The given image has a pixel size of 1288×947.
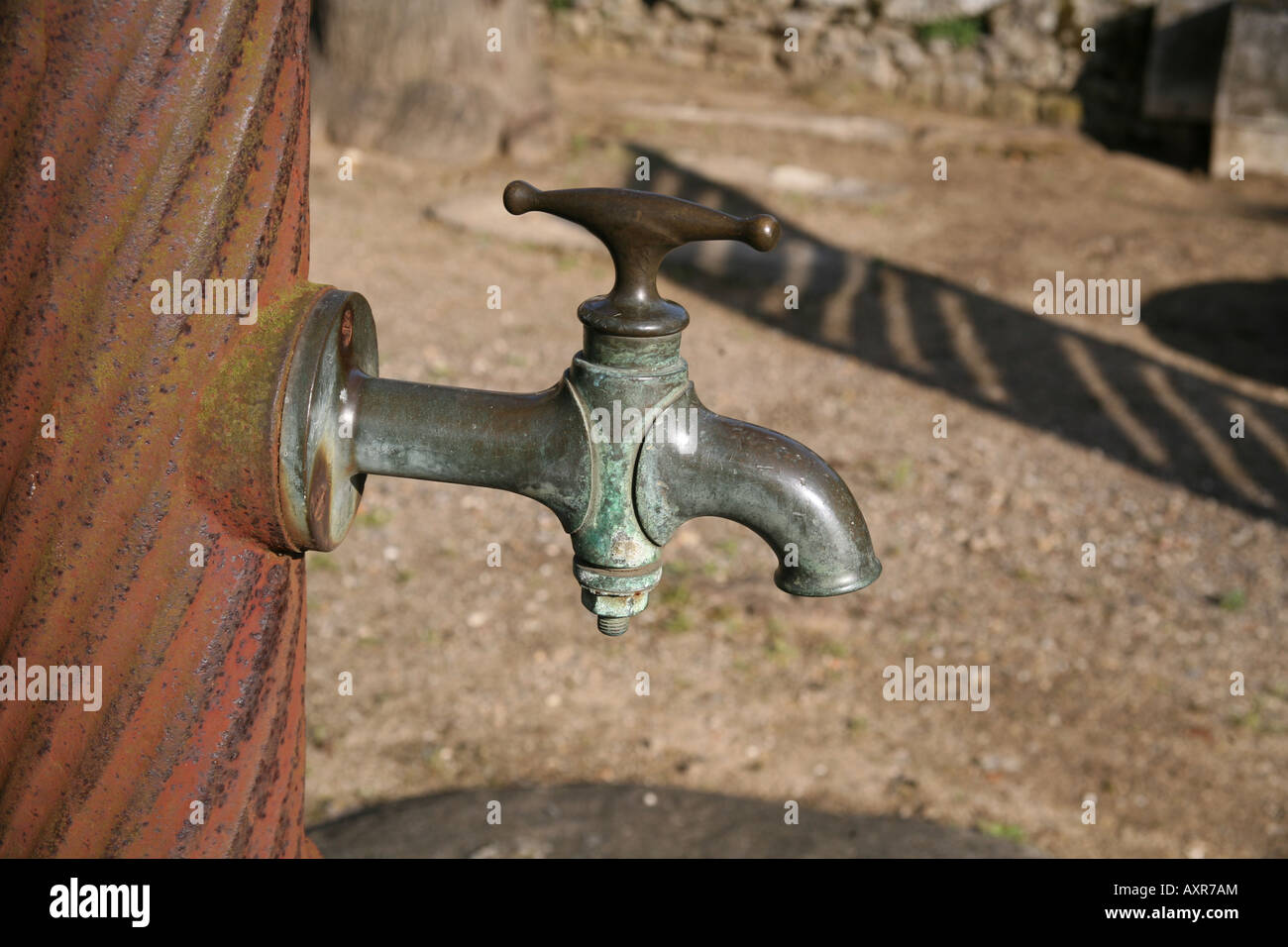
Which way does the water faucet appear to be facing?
to the viewer's right
